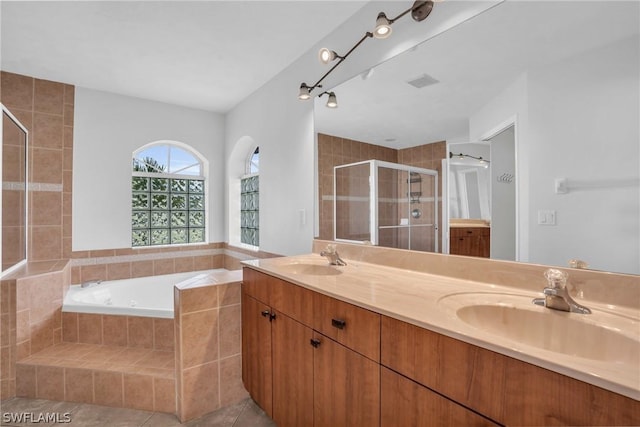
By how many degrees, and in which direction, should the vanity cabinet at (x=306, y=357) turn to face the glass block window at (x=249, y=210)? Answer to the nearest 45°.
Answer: approximately 135° to its right
